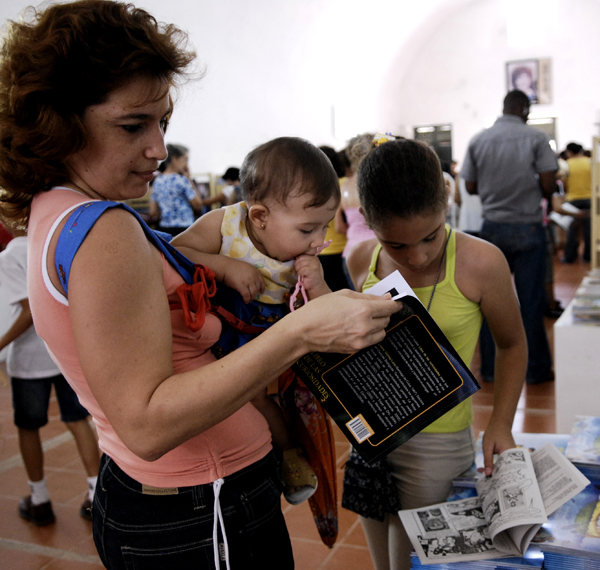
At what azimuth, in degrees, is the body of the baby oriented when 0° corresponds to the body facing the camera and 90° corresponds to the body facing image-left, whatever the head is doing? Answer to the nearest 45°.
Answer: approximately 315°

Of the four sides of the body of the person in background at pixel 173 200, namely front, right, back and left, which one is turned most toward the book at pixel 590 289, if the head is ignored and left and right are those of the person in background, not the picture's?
right

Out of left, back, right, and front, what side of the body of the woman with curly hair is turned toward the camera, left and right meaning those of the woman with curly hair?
right

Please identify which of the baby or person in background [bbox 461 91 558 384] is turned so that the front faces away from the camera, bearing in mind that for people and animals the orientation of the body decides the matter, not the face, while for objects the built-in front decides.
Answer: the person in background

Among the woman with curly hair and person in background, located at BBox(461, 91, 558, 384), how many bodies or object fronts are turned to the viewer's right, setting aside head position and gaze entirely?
1

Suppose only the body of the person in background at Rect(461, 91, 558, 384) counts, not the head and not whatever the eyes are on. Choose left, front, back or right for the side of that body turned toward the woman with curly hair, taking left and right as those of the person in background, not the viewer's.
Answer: back

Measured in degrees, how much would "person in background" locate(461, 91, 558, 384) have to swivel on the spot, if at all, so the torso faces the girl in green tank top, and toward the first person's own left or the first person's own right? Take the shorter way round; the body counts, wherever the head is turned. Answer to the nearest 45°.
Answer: approximately 180°

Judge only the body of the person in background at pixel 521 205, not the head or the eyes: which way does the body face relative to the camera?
away from the camera

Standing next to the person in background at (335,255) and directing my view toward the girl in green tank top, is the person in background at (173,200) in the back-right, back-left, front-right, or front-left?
back-right

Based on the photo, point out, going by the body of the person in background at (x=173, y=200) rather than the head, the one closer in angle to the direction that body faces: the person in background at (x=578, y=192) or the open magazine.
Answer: the person in background

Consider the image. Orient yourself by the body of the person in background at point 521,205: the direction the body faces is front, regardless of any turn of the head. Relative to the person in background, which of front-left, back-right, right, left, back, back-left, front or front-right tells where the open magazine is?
back

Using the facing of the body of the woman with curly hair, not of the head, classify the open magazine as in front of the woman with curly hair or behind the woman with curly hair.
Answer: in front
